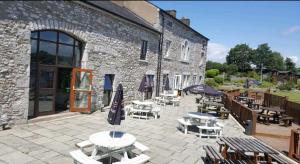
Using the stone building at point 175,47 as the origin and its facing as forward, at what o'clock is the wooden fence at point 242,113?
The wooden fence is roughly at 1 o'clock from the stone building.

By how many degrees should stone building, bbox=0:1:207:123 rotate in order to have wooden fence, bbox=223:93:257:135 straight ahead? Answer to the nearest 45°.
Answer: approximately 45° to its left

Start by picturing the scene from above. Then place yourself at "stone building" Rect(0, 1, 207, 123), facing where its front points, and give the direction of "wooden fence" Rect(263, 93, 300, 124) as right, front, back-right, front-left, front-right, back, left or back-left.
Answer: front-left

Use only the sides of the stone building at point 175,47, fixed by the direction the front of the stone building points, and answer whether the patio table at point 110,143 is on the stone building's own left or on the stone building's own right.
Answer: on the stone building's own right

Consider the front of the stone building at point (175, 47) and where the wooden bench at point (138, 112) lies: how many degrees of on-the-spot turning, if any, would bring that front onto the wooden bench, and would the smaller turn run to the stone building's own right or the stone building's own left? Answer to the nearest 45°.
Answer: approximately 45° to the stone building's own right

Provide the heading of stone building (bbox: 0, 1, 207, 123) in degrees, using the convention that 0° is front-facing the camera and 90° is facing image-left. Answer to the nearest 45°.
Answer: approximately 315°

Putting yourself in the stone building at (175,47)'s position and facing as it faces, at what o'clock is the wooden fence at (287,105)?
The wooden fence is roughly at 12 o'clock from the stone building.

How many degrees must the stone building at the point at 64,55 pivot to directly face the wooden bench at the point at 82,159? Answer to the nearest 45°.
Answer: approximately 45° to its right

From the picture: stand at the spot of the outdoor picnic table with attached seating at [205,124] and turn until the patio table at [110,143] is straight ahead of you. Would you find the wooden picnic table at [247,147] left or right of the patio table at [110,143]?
left

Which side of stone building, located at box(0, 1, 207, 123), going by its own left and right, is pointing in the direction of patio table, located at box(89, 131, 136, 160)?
front

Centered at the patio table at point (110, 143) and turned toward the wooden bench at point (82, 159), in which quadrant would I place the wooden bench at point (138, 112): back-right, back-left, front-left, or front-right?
back-right

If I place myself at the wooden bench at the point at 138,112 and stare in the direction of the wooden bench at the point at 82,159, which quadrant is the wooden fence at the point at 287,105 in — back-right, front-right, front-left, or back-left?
back-left
